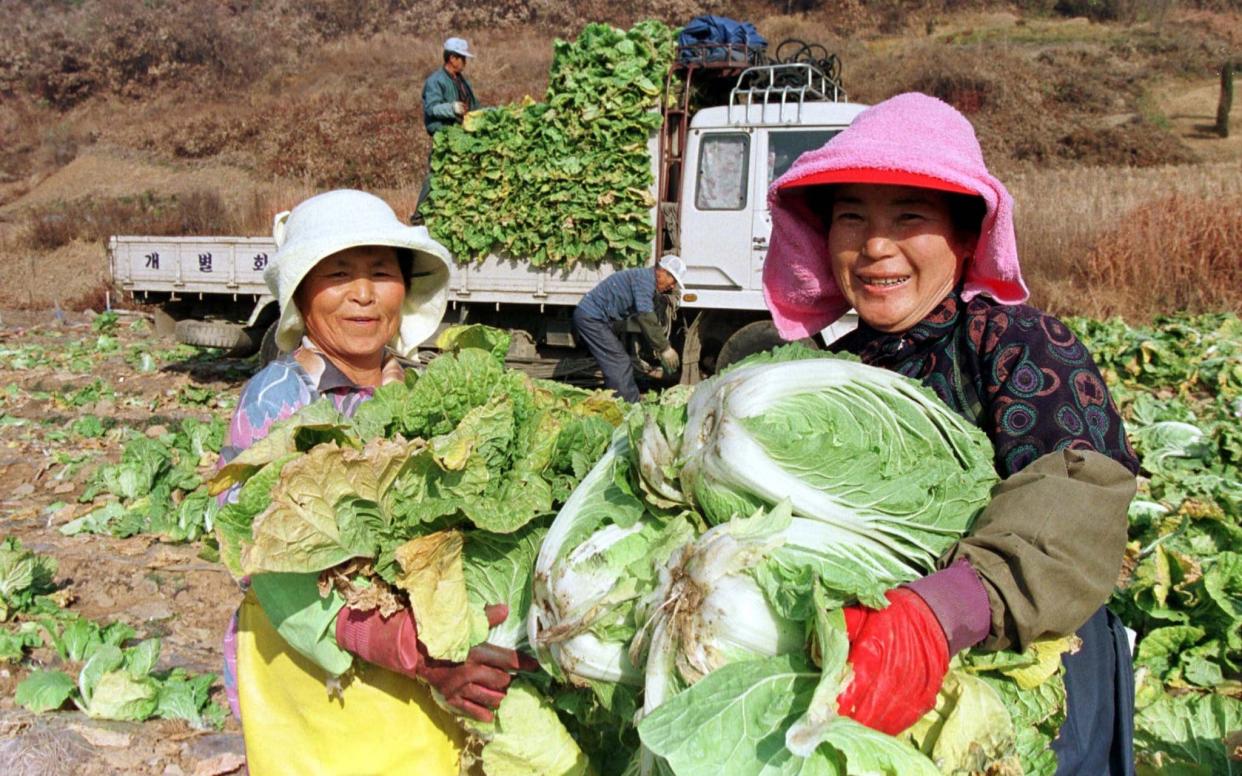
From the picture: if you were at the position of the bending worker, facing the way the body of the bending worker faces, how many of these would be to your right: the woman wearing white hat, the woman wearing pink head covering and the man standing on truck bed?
2

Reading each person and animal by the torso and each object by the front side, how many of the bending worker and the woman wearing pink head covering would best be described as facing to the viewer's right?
1

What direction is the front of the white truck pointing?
to the viewer's right

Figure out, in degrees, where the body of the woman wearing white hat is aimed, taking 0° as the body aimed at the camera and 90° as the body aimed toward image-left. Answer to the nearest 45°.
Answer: approximately 315°

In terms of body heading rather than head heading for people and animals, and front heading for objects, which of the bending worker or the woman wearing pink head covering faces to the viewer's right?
the bending worker

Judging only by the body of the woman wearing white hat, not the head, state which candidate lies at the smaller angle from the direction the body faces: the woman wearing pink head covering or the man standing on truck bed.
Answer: the woman wearing pink head covering

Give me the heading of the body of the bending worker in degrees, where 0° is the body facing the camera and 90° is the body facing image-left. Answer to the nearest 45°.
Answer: approximately 270°

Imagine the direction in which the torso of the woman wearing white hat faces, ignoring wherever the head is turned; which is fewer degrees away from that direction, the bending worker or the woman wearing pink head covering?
the woman wearing pink head covering

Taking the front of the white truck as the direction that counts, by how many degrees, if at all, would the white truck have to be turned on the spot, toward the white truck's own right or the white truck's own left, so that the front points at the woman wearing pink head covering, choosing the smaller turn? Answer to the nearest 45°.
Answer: approximately 90° to the white truck's own right
